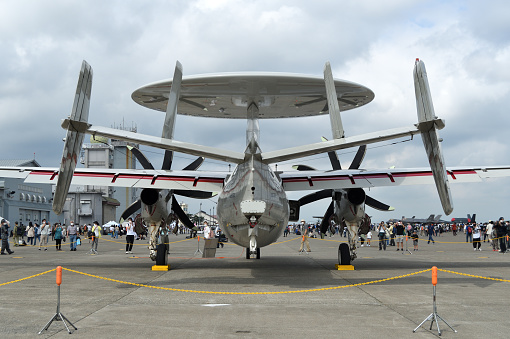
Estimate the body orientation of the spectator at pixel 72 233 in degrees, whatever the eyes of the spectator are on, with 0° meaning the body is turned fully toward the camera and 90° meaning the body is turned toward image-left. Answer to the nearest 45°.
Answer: approximately 0°

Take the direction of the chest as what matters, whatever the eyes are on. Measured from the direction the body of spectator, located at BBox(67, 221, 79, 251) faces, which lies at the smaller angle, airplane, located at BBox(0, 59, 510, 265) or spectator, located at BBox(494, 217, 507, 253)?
the airplane

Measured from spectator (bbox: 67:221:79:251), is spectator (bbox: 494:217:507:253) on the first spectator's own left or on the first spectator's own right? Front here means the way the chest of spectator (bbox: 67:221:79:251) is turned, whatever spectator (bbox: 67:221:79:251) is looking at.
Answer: on the first spectator's own left
